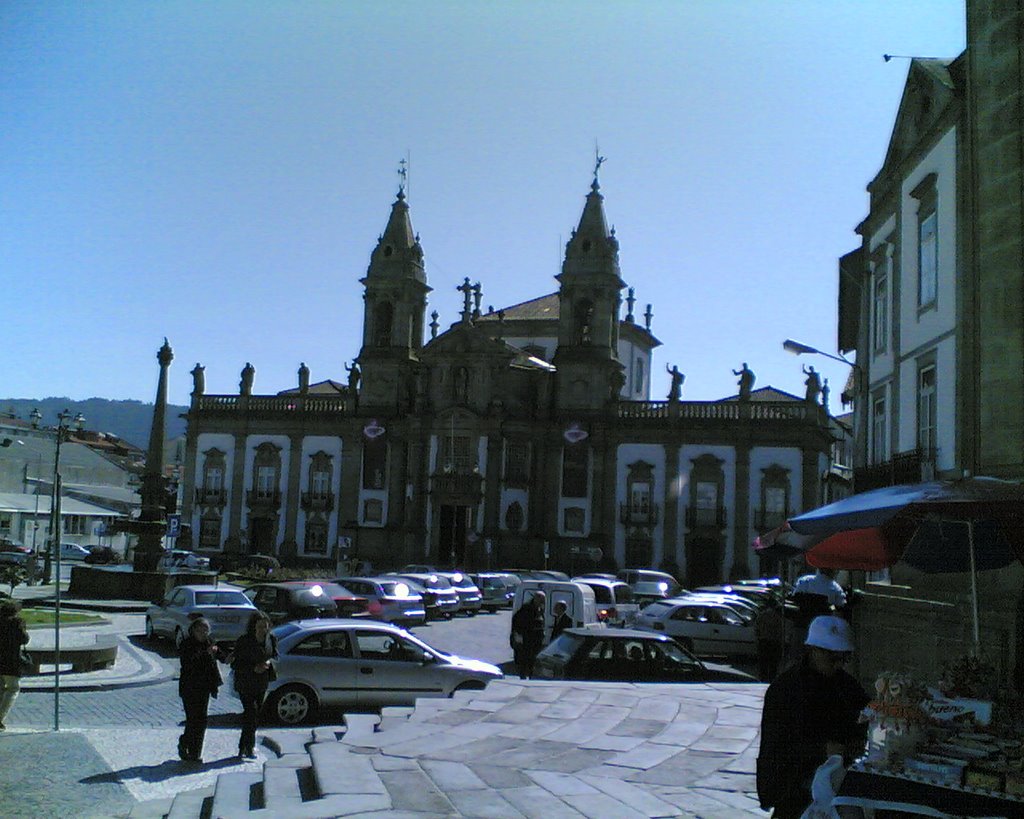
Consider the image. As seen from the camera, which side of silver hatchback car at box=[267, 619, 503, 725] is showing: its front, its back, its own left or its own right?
right
